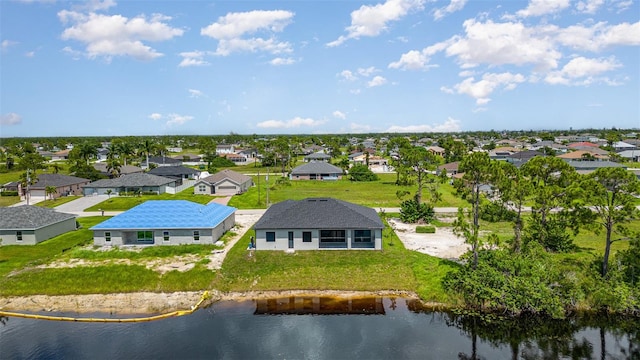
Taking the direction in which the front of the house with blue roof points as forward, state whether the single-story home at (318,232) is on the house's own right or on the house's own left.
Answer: on the house's own right

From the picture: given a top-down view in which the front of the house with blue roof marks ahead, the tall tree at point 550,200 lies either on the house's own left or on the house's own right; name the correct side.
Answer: on the house's own right

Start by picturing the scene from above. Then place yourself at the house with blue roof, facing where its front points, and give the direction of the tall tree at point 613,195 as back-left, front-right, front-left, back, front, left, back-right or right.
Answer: back-right

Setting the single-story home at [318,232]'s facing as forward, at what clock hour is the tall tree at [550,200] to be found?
The tall tree is roughly at 3 o'clock from the single-story home.

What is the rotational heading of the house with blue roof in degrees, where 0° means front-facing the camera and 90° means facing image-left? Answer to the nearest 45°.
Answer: approximately 180°

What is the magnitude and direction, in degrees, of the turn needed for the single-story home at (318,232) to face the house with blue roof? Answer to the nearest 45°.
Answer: approximately 90° to its left

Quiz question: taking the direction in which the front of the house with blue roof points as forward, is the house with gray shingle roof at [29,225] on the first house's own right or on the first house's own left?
on the first house's own left

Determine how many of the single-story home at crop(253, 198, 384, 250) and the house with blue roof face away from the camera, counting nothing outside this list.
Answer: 2

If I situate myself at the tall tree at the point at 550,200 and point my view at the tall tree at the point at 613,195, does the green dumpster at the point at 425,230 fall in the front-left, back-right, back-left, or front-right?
back-right

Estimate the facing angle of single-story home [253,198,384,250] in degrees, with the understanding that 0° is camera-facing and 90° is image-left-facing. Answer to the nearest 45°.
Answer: approximately 180°
